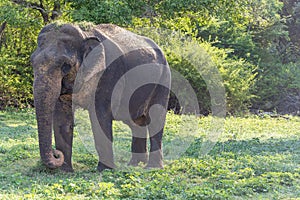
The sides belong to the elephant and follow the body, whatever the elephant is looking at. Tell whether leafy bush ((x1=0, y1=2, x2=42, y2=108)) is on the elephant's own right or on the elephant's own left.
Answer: on the elephant's own right

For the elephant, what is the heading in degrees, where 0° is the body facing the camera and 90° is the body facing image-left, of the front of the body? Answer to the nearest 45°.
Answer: approximately 45°
